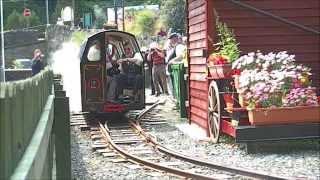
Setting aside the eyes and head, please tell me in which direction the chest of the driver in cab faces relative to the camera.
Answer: toward the camera

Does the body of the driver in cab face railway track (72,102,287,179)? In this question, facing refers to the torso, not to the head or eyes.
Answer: yes

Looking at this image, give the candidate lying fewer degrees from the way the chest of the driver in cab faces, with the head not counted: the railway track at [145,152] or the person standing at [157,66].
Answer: the railway track

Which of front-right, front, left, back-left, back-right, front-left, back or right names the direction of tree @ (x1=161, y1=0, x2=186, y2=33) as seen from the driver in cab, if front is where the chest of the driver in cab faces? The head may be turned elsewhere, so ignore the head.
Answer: back

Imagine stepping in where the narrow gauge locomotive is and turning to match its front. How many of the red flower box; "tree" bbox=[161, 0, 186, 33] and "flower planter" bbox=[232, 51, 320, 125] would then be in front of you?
1

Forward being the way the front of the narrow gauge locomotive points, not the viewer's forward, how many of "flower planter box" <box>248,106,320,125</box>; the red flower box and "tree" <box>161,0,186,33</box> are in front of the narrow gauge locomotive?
1

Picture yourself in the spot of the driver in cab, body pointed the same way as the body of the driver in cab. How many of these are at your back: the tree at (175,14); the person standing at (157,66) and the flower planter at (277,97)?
2

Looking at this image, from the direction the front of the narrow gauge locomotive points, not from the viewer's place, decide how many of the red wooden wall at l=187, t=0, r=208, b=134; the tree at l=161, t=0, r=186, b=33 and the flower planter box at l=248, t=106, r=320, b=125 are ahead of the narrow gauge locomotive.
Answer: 1

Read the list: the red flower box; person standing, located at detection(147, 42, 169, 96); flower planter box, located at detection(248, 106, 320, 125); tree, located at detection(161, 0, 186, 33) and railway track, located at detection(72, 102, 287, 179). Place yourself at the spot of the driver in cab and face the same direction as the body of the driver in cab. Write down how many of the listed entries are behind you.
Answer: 2

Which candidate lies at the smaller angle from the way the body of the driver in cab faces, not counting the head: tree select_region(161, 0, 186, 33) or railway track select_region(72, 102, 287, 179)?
the railway track
